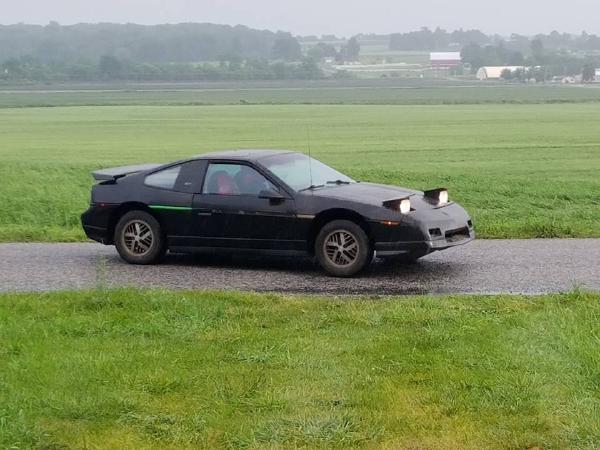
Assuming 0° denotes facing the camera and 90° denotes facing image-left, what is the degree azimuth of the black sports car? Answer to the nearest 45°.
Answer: approximately 315°
